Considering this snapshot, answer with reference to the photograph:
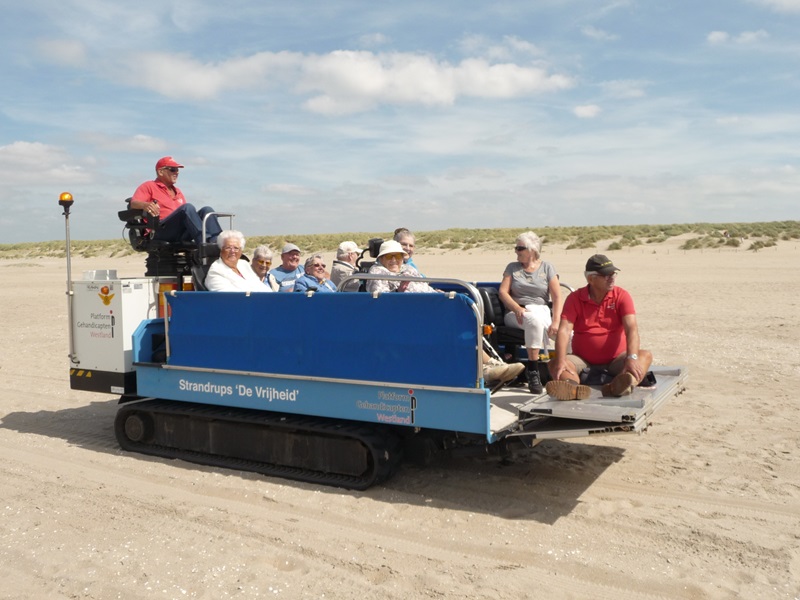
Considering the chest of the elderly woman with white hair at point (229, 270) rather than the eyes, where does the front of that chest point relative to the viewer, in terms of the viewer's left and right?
facing the viewer and to the right of the viewer

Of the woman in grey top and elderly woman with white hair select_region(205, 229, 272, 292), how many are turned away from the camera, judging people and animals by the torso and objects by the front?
0

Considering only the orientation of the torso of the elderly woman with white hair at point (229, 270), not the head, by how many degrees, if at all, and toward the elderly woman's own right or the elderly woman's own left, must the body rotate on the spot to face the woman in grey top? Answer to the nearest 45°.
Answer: approximately 45° to the elderly woman's own left

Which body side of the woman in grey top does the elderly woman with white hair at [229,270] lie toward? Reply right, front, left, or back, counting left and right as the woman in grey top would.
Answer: right

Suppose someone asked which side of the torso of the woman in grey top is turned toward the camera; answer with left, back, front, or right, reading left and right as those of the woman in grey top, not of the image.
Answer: front

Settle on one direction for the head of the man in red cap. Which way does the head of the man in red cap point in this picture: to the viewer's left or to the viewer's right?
to the viewer's right

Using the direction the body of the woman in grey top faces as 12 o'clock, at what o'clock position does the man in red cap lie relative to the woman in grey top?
The man in red cap is roughly at 3 o'clock from the woman in grey top.

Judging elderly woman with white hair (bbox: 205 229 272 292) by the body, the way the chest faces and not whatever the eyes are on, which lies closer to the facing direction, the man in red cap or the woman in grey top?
the woman in grey top

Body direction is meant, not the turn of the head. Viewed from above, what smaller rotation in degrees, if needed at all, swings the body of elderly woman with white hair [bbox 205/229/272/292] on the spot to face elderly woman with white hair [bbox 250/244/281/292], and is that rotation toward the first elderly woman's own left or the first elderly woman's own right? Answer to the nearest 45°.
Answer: approximately 135° to the first elderly woman's own left
